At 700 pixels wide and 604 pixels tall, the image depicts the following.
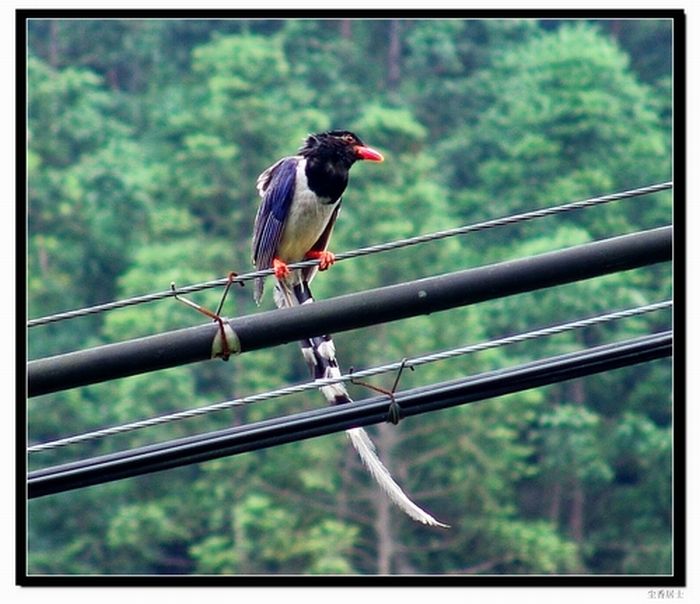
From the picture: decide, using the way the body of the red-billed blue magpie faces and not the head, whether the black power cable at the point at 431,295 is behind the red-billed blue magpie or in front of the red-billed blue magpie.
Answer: in front
